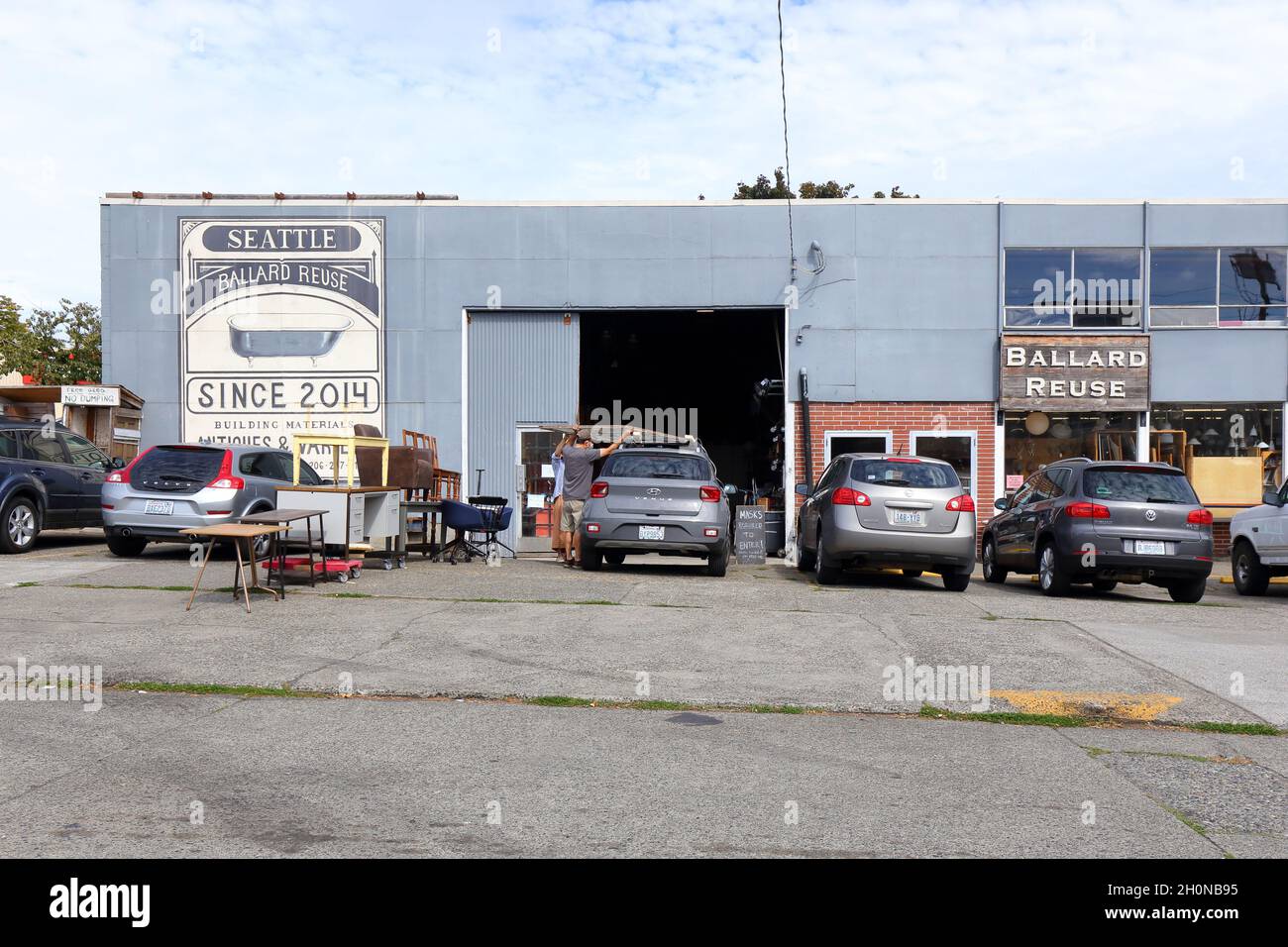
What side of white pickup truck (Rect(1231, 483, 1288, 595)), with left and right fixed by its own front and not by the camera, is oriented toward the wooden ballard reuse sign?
front

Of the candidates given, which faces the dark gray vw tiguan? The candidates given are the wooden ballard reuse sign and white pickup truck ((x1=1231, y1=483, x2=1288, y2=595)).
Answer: the wooden ballard reuse sign

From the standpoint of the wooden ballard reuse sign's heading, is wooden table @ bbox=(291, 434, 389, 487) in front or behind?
in front

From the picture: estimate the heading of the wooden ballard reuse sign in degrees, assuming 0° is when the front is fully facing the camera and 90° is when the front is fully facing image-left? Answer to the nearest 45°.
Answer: approximately 0°

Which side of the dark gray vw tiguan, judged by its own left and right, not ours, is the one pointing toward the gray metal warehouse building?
front

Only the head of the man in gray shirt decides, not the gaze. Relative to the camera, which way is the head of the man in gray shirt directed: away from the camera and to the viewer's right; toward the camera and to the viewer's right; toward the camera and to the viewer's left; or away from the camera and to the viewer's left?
away from the camera and to the viewer's right

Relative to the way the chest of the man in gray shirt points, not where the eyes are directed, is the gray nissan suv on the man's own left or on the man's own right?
on the man's own right

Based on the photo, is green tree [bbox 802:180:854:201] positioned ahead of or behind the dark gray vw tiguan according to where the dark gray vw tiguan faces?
ahead

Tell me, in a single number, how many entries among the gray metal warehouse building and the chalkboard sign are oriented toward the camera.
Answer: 2

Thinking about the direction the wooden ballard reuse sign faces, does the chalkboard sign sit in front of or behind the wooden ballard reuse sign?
in front

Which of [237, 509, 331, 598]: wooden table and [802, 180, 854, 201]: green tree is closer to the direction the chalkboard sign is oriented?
the wooden table

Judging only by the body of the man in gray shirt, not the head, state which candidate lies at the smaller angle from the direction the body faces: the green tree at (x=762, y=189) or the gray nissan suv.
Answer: the green tree

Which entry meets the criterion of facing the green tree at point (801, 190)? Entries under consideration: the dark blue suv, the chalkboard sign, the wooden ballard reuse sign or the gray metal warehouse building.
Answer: the dark blue suv
